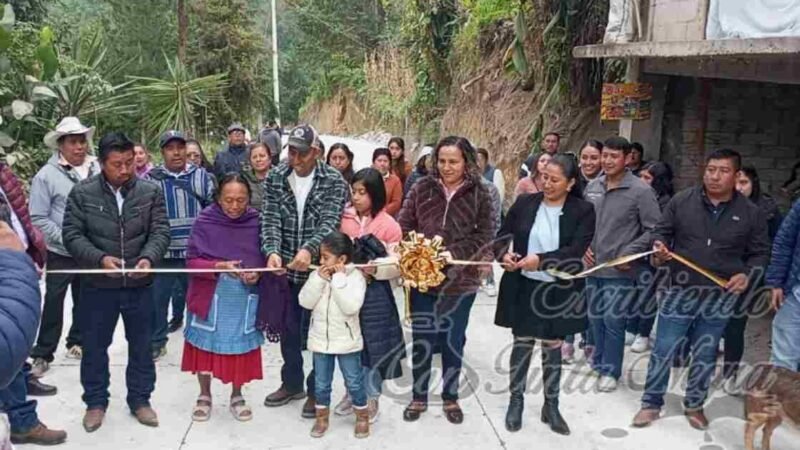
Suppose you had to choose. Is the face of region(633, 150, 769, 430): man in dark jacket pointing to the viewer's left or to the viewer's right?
to the viewer's left

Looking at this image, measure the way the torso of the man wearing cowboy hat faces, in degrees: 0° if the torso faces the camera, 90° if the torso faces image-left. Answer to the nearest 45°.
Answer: approximately 315°

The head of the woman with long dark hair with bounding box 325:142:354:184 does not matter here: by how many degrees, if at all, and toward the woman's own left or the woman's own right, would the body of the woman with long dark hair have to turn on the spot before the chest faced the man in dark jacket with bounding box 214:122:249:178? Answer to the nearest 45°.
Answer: approximately 135° to the woman's own right

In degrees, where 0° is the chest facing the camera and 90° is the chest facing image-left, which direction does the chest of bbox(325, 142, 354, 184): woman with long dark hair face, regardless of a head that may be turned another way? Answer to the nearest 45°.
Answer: approximately 0°

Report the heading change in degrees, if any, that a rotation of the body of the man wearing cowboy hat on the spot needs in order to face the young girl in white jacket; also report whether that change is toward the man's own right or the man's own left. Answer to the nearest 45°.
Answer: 0° — they already face them

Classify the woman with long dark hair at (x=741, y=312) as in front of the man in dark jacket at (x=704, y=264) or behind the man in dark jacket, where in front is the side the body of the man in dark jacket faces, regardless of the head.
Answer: behind
